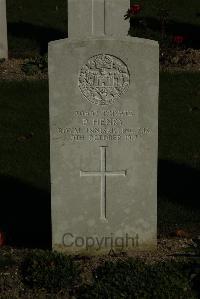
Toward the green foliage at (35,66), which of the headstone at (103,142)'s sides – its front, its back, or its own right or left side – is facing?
back

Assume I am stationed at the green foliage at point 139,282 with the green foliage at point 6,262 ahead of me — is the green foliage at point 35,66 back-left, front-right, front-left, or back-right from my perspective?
front-right

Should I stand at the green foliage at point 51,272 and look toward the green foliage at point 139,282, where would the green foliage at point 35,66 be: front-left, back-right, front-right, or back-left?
back-left

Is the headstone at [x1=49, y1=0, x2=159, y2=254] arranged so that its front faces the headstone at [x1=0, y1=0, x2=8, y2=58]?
no

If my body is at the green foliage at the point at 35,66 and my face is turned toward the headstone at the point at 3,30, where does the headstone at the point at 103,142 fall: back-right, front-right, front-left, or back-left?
back-left

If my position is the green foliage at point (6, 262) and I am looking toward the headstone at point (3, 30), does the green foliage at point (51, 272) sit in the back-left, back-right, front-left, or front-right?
back-right

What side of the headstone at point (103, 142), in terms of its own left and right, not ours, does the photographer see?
front
